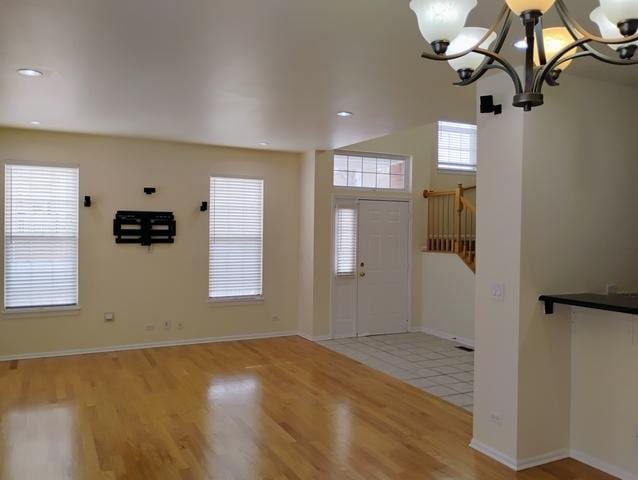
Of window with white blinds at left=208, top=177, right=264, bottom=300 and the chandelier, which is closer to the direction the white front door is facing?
the chandelier

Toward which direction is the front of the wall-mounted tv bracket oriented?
toward the camera

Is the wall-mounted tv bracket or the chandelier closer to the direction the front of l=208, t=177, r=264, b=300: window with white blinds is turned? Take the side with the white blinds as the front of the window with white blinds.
the chandelier

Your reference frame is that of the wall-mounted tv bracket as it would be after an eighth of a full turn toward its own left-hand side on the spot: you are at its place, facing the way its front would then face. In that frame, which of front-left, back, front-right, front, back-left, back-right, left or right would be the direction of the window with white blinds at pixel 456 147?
front-left

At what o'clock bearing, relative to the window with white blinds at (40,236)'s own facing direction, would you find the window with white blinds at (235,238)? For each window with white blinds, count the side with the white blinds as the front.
the window with white blinds at (235,238) is roughly at 9 o'clock from the window with white blinds at (40,236).

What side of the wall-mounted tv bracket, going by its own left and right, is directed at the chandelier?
front

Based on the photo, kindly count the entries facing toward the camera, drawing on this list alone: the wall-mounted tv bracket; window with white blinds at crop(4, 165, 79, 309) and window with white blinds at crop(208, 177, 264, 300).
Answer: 3

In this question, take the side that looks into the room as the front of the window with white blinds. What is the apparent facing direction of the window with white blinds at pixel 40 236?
toward the camera

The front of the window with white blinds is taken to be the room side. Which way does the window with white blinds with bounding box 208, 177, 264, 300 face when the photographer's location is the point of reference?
facing the viewer

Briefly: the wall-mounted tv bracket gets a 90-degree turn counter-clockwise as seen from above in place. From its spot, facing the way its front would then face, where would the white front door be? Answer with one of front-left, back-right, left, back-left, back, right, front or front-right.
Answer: front
